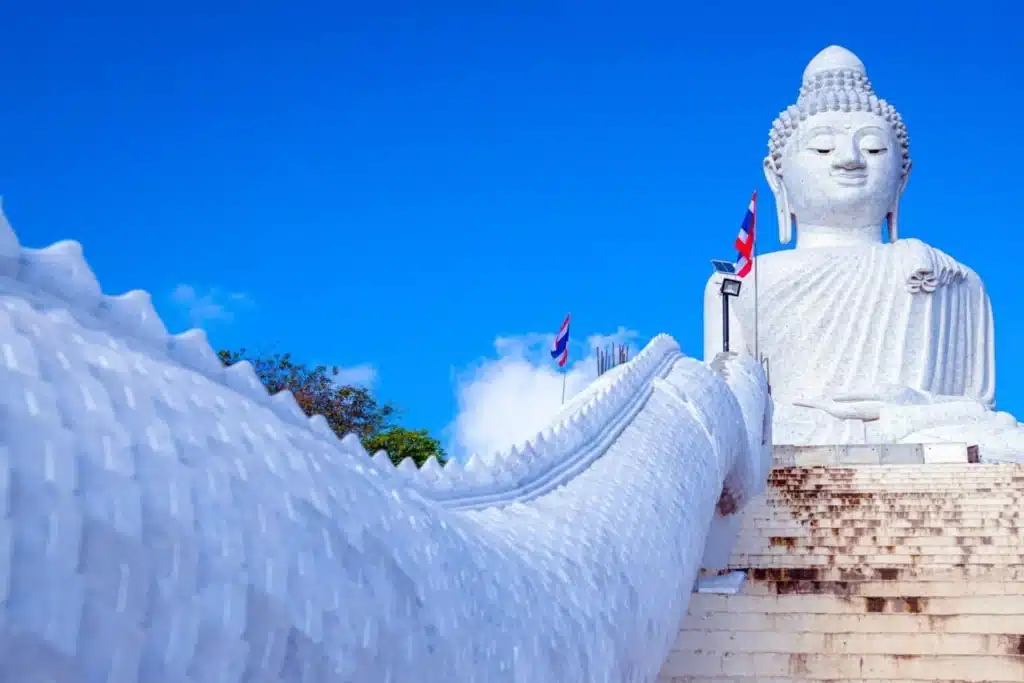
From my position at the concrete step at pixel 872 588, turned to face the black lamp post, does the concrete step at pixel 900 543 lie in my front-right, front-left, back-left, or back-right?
front-right

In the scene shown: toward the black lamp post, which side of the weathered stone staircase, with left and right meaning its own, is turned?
back

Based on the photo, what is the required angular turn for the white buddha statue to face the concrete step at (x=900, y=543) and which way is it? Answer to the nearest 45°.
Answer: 0° — it already faces it

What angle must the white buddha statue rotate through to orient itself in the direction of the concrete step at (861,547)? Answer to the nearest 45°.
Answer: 0° — it already faces it

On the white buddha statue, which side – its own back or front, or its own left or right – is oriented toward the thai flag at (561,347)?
right

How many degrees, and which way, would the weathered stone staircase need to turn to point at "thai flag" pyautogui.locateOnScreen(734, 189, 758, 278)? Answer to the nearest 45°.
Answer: approximately 180°

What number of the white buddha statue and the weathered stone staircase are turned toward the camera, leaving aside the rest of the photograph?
2

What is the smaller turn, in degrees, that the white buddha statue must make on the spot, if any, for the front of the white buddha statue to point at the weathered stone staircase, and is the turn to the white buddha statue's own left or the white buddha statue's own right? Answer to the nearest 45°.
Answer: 0° — it already faces it

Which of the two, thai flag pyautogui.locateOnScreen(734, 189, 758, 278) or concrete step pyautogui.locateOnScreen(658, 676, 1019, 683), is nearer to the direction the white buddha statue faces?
the concrete step

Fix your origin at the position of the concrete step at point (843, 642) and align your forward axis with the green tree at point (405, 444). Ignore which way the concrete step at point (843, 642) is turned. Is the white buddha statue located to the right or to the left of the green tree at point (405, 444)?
right

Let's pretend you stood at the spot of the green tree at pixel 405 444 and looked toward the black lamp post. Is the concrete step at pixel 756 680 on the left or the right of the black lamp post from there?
right

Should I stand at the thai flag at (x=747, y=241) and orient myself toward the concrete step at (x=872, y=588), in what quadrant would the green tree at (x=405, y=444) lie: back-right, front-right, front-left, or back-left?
back-right

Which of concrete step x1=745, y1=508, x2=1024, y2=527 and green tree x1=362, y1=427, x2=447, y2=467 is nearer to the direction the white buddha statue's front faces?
the concrete step

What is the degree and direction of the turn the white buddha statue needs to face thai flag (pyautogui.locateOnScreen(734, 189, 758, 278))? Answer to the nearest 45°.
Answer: approximately 45° to its right

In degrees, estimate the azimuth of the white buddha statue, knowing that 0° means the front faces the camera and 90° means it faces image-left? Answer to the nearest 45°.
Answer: approximately 0°
